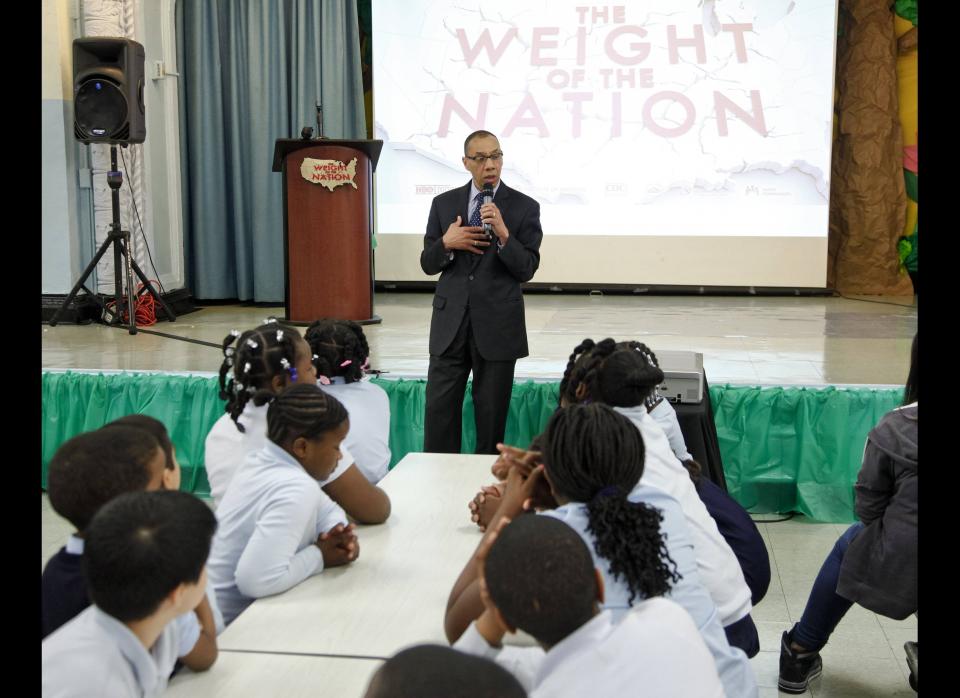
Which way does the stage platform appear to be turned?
toward the camera

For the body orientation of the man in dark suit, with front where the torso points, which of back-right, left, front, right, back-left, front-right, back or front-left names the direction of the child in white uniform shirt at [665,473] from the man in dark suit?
front

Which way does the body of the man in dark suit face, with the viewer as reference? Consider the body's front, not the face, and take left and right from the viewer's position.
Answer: facing the viewer

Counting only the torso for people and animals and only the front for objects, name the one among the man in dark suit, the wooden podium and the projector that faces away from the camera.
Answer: the projector

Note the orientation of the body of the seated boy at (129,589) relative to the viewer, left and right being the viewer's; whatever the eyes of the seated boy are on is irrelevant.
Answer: facing away from the viewer and to the right of the viewer

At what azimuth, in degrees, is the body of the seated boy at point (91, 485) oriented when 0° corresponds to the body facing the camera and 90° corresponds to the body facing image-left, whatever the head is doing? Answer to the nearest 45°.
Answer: approximately 225°

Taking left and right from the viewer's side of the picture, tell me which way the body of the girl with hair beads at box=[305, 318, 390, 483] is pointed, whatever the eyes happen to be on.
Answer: facing away from the viewer

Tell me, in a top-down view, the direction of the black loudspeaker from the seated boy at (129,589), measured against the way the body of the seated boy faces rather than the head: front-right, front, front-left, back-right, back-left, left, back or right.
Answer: front-left

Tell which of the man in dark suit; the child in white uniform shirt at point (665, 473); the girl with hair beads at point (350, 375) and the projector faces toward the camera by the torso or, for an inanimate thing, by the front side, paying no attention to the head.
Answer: the man in dark suit

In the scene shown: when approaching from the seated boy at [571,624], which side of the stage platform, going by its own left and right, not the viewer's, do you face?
front

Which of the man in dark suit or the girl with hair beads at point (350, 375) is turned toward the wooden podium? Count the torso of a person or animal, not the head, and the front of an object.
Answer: the girl with hair beads

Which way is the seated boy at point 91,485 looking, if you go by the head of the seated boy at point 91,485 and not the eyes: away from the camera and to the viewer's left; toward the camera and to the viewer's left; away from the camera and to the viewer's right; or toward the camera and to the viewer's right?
away from the camera and to the viewer's right

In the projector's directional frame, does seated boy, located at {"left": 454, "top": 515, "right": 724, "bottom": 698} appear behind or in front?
behind

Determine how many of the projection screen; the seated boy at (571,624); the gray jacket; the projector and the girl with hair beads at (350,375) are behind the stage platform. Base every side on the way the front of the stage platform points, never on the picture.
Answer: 1

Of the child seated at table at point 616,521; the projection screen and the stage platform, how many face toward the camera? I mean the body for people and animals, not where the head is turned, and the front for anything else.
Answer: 2

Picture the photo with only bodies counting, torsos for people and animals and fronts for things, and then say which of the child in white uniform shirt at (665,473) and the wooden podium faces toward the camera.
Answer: the wooden podium

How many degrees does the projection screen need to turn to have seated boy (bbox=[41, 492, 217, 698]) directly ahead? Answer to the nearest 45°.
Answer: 0° — it already faces them

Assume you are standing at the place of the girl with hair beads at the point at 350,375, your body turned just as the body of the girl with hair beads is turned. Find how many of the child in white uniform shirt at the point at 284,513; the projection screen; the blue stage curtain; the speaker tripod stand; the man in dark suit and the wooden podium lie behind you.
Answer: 1
